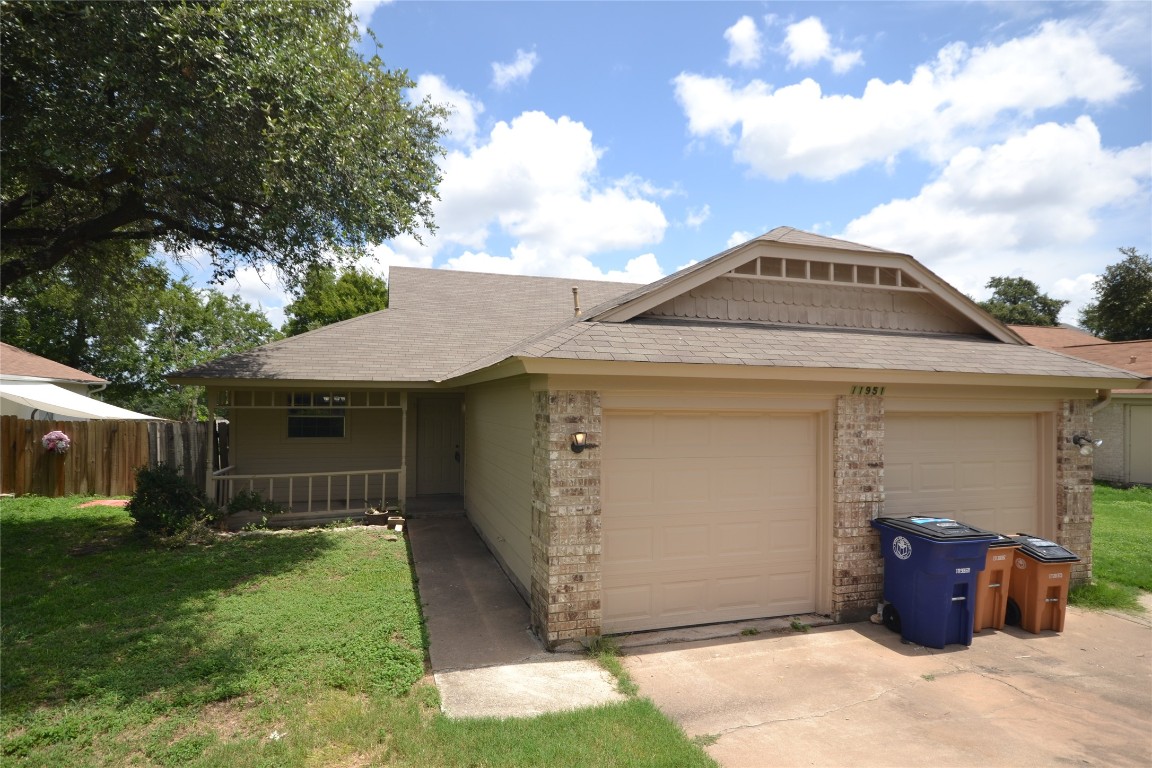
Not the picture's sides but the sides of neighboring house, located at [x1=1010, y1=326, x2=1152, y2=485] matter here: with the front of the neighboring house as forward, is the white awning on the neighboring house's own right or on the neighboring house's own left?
on the neighboring house's own right

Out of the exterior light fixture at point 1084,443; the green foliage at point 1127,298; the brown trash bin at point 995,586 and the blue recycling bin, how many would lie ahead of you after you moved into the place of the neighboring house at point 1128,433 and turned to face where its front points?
3

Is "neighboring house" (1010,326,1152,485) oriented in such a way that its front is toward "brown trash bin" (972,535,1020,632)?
yes

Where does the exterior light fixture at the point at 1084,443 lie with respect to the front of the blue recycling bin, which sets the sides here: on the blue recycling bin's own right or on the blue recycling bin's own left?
on the blue recycling bin's own left

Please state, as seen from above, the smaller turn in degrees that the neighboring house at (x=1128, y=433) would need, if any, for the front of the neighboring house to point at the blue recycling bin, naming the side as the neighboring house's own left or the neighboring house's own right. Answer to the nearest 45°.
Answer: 0° — it already faces it

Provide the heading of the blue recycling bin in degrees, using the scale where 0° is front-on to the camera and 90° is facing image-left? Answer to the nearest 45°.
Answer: approximately 315°

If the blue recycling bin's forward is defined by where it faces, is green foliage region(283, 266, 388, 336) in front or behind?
behind

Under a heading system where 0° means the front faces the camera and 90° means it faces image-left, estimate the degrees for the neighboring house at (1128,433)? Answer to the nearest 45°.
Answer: approximately 0°

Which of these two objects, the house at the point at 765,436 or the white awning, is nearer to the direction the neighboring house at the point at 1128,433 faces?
the house
